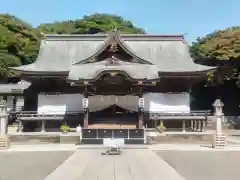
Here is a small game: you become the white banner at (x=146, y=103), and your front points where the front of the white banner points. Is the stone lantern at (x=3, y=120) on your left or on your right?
on your right

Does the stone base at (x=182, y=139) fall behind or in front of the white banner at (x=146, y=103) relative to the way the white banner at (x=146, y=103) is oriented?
in front

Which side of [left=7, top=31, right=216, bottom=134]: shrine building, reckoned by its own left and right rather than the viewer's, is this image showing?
front

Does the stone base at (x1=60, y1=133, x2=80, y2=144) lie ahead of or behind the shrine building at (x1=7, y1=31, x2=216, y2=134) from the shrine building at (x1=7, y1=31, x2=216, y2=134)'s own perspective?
ahead
